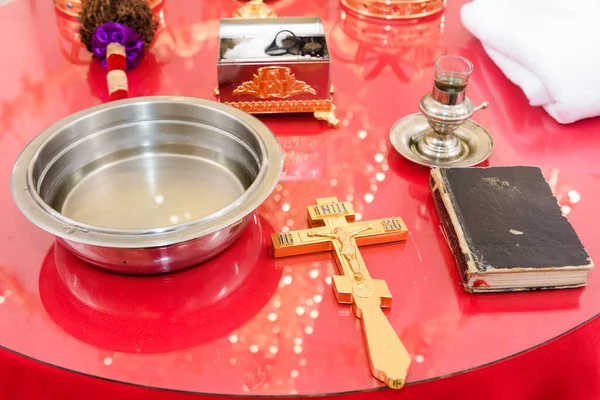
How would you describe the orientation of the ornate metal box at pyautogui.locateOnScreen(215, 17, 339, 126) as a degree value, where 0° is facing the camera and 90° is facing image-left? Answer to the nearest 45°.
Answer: approximately 0°

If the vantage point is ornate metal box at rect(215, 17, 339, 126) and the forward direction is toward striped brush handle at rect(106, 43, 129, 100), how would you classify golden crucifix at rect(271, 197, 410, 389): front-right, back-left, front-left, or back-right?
back-left
